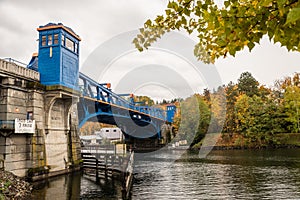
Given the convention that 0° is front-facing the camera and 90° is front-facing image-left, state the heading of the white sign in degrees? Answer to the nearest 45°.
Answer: approximately 0°
